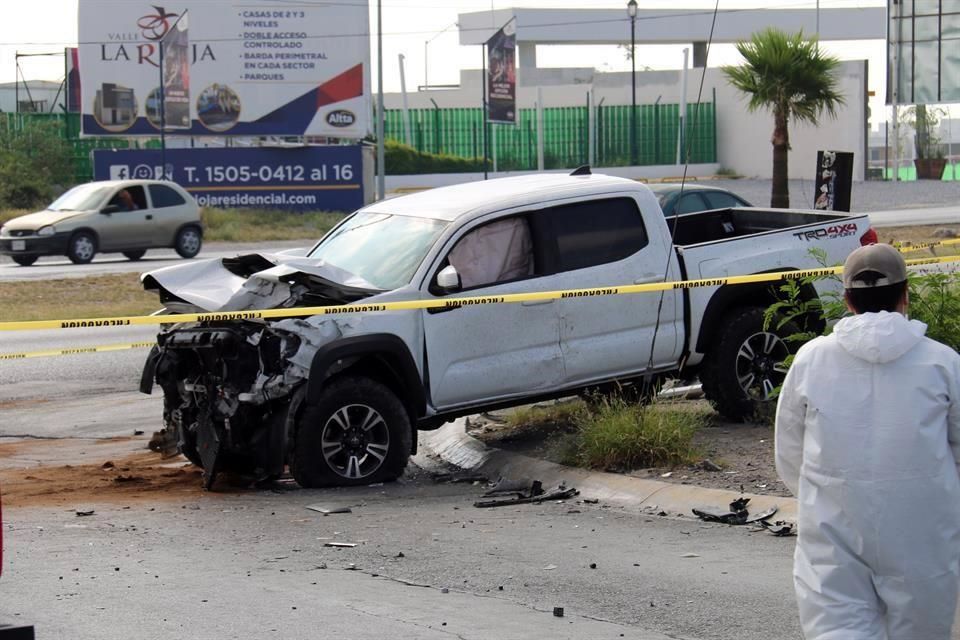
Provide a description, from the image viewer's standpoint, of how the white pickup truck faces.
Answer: facing the viewer and to the left of the viewer

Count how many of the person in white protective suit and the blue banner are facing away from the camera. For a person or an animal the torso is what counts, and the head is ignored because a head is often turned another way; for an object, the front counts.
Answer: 1

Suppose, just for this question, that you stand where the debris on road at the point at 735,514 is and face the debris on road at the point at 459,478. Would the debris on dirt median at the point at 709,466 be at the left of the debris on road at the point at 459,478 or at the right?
right

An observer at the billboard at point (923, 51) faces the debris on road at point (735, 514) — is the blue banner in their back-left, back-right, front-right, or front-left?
front-right

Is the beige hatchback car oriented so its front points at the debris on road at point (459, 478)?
no

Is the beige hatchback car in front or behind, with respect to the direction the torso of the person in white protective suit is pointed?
in front

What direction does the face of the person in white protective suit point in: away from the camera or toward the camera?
away from the camera

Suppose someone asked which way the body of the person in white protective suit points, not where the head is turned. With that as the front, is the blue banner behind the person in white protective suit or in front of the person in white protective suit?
in front

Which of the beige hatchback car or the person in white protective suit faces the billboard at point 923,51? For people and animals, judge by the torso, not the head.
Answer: the person in white protective suit

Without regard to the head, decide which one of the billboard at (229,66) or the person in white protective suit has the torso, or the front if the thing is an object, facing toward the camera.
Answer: the billboard

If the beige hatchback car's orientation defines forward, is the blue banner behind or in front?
behind

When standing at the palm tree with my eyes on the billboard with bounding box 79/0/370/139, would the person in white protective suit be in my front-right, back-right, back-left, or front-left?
back-left

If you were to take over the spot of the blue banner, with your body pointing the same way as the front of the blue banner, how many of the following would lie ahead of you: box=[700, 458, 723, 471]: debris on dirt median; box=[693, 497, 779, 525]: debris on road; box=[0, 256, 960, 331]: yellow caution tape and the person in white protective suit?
4

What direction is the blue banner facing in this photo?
toward the camera

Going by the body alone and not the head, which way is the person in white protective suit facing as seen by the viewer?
away from the camera

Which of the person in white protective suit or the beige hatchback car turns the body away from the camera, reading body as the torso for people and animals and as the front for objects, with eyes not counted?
the person in white protective suit

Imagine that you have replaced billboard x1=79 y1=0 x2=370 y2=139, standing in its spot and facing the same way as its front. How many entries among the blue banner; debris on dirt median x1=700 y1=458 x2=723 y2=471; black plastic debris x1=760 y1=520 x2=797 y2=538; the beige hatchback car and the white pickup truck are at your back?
0

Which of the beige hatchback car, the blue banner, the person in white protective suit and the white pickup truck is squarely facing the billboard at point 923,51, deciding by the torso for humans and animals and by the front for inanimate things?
the person in white protective suit

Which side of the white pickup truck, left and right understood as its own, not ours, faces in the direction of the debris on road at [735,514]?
left

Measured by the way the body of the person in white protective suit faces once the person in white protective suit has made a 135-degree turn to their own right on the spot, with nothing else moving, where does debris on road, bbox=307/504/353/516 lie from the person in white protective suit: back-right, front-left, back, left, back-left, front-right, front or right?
back

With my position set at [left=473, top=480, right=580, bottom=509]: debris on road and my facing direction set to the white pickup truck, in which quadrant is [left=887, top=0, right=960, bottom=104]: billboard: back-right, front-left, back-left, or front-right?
front-right
